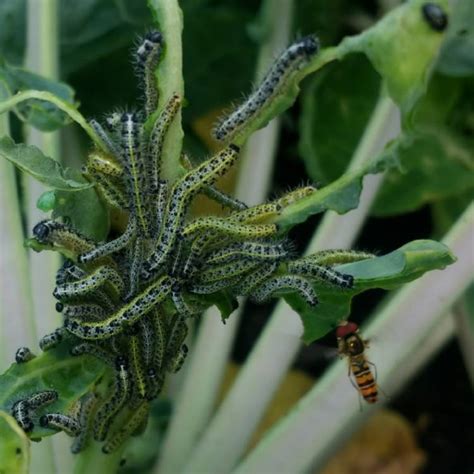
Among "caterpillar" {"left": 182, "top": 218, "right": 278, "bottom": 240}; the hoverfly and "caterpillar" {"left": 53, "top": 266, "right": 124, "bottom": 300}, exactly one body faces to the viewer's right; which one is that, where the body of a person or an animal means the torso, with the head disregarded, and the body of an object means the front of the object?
"caterpillar" {"left": 182, "top": 218, "right": 278, "bottom": 240}

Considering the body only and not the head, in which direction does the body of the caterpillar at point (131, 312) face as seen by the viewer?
to the viewer's left

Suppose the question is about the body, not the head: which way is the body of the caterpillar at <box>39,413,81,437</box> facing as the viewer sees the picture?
to the viewer's left

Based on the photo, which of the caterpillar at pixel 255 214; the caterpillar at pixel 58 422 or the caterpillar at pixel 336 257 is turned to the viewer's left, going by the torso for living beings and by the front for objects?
the caterpillar at pixel 58 422

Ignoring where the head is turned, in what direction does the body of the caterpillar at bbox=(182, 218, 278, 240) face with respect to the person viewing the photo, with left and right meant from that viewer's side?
facing to the right of the viewer

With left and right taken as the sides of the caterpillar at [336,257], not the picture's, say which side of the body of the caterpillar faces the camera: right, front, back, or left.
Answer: right

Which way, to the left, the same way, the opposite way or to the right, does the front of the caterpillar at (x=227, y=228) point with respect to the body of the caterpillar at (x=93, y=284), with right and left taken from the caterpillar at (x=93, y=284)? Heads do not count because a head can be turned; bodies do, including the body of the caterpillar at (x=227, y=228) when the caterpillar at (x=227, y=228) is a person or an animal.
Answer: the opposite way

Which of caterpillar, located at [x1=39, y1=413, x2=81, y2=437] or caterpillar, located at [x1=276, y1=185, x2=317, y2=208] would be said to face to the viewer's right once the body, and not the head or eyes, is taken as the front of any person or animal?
caterpillar, located at [x1=276, y1=185, x2=317, y2=208]
